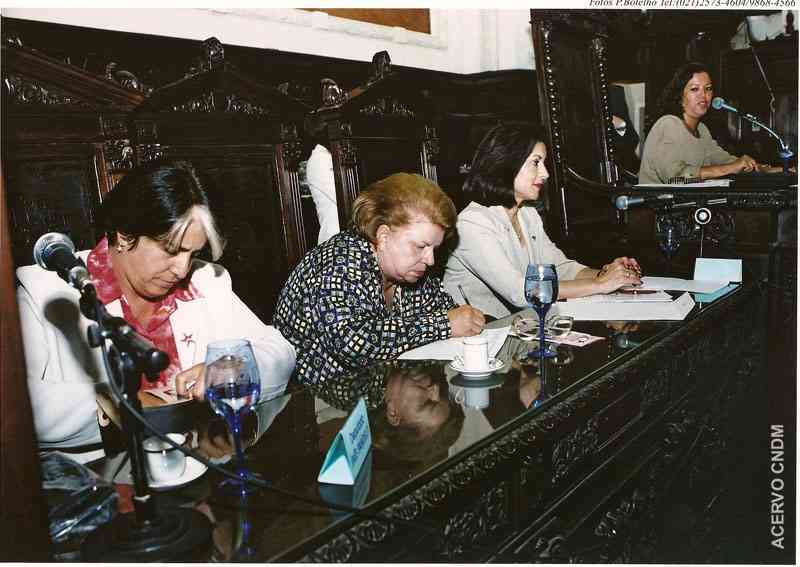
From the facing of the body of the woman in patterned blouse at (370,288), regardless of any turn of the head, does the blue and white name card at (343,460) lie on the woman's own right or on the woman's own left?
on the woman's own right

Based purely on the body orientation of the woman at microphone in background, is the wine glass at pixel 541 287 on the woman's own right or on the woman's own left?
on the woman's own right

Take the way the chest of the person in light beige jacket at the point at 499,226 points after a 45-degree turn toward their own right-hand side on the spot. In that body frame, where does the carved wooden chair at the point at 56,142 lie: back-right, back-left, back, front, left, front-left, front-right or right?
right

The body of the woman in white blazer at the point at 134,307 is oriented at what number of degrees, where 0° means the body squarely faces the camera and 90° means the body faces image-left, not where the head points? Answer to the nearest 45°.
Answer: approximately 315°

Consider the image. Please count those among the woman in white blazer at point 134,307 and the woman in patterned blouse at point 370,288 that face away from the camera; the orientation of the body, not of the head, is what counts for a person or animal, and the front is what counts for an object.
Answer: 0

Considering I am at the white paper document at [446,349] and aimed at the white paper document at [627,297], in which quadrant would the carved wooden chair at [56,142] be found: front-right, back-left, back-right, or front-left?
back-left

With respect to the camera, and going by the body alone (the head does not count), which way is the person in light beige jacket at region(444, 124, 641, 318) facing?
to the viewer's right

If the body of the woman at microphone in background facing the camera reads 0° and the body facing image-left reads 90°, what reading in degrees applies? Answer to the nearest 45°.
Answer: approximately 315°

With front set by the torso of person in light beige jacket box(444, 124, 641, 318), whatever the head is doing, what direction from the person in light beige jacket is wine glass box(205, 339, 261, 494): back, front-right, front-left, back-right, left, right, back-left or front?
right

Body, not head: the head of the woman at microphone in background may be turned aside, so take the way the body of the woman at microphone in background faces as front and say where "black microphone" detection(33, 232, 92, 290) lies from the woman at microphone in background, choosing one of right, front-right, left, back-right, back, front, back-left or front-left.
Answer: front-right

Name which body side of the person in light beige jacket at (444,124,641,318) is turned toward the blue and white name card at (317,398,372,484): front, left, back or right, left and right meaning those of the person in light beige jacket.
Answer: right

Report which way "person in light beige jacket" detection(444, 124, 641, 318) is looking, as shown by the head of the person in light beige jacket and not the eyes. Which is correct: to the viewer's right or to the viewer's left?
to the viewer's right
